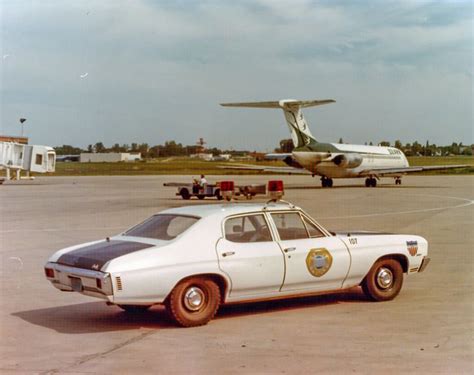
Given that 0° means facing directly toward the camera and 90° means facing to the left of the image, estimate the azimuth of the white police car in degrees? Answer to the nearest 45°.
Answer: approximately 225°
